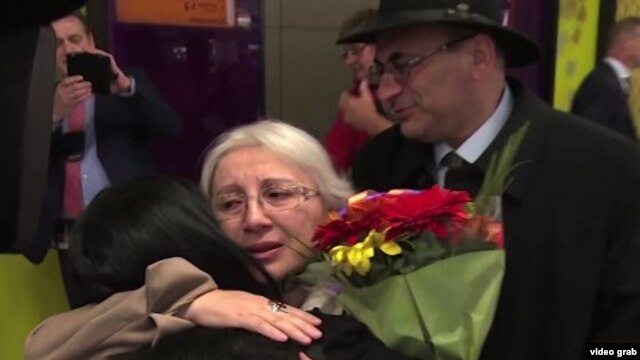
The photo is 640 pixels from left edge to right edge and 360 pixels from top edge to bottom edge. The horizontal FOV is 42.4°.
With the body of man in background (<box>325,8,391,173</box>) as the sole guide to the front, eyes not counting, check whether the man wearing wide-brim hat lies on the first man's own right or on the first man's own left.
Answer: on the first man's own left

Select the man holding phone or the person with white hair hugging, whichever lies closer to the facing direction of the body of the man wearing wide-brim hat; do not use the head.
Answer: the person with white hair hugging

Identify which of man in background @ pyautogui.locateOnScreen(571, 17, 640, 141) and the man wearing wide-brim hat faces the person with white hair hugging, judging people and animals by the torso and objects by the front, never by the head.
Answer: the man wearing wide-brim hat

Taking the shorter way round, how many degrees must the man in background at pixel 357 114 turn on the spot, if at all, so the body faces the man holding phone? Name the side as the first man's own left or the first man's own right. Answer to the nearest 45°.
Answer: approximately 45° to the first man's own right

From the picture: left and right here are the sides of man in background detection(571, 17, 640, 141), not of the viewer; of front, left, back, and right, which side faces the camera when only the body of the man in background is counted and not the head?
right

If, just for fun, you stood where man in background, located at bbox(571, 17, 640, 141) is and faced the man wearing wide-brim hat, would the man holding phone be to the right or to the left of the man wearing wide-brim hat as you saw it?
right

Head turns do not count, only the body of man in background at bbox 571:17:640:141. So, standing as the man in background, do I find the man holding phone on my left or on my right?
on my right

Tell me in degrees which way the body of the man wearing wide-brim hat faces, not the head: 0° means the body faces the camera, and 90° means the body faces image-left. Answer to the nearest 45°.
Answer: approximately 45°

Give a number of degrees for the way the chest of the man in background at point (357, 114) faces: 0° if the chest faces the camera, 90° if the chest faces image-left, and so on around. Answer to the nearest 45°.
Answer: approximately 45°
